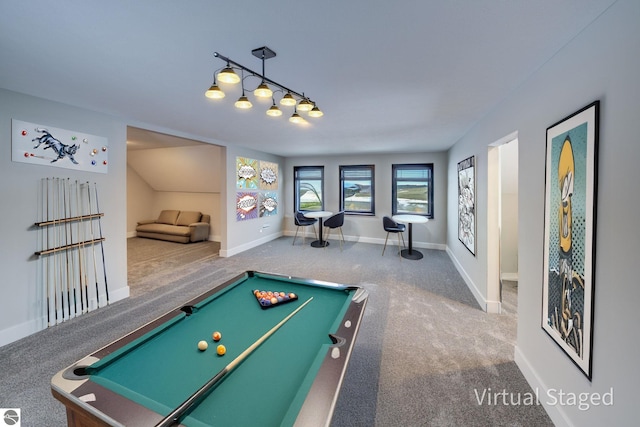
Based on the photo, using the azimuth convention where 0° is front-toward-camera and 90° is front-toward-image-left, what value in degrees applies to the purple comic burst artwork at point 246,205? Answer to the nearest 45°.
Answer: approximately 315°

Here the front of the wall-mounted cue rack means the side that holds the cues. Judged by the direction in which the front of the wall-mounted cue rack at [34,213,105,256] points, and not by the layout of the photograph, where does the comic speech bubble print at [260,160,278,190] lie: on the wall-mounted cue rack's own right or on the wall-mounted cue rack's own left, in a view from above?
on the wall-mounted cue rack's own left

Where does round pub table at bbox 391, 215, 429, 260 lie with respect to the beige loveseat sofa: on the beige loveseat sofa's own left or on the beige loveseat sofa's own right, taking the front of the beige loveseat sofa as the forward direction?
on the beige loveseat sofa's own left

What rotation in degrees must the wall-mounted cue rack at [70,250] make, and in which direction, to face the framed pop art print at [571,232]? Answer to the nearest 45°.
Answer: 0° — it already faces it

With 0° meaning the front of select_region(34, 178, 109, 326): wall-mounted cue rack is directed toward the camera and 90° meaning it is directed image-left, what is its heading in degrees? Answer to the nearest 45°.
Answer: approximately 315°

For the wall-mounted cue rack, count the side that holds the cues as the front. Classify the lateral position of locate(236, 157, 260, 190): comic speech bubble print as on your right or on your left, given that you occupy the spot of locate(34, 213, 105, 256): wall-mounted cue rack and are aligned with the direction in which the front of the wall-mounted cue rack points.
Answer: on your left

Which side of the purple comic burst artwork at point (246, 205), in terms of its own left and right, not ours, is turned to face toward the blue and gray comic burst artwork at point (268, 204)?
left

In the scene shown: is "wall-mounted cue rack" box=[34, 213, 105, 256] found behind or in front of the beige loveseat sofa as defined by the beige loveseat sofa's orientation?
in front

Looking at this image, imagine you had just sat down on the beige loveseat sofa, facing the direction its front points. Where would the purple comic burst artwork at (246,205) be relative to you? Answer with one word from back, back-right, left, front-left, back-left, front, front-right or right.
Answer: left

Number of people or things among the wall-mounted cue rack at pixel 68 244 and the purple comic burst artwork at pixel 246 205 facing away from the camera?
0

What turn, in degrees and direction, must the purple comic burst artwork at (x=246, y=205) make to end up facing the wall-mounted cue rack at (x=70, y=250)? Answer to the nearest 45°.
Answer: approximately 90° to its right

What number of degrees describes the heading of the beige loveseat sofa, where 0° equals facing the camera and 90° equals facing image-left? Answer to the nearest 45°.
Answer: approximately 45°

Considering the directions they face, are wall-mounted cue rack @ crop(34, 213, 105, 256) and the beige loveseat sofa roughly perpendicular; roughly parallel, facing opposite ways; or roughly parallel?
roughly perpendicular

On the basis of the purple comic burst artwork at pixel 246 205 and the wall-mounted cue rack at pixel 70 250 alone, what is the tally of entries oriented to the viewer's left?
0

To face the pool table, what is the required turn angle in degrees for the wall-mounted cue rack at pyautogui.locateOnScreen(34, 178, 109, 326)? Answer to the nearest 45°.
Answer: approximately 45° to its right
